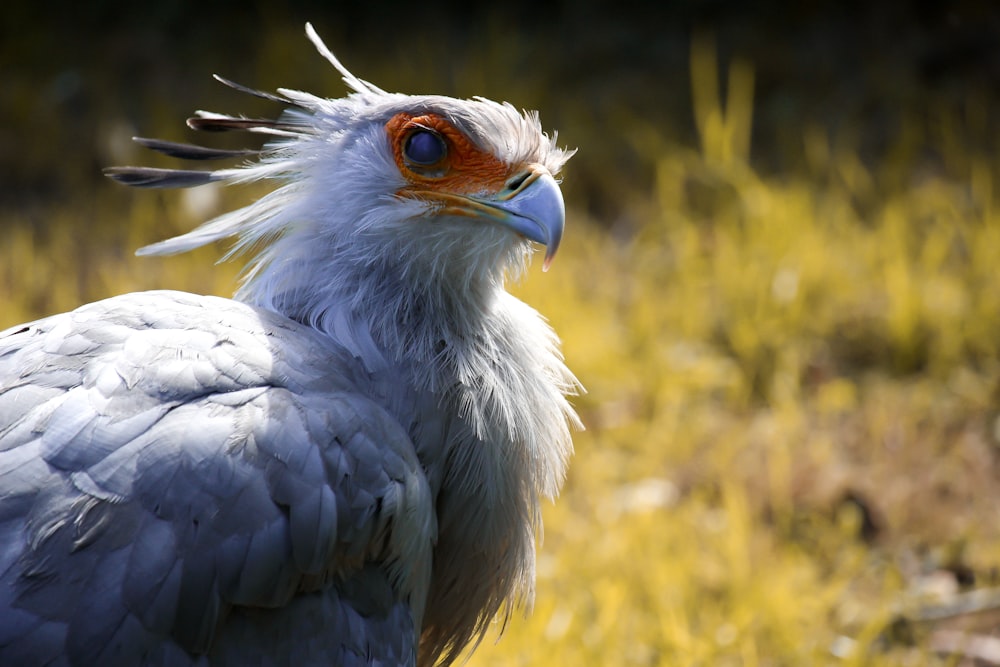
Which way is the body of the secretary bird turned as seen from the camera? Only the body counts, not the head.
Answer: to the viewer's right
